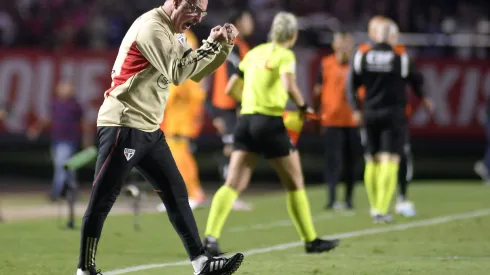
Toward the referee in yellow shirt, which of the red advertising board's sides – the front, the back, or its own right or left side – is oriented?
front

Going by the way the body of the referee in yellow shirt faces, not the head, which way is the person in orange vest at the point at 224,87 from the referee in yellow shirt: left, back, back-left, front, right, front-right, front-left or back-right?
front-left

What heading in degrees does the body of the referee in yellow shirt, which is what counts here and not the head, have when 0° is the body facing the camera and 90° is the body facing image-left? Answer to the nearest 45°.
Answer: approximately 225°
